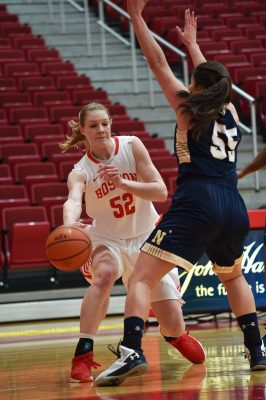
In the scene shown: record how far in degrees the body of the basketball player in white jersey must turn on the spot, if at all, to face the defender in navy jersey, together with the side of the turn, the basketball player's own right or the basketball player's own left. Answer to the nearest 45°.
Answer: approximately 45° to the basketball player's own left

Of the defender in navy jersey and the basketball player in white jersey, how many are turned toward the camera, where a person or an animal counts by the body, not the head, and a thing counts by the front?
1

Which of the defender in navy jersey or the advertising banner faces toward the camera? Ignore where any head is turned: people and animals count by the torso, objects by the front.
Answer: the advertising banner

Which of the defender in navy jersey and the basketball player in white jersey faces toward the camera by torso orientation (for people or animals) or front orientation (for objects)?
the basketball player in white jersey

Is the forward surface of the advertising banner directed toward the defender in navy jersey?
yes

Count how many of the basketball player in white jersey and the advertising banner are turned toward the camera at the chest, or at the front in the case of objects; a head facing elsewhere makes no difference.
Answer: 2

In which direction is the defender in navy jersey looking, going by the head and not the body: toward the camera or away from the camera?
away from the camera

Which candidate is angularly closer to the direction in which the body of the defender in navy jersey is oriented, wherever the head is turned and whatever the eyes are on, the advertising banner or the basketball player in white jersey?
the basketball player in white jersey

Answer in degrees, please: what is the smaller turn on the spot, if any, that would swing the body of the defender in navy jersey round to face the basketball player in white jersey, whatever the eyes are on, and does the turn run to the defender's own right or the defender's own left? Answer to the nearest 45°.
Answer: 0° — they already face them

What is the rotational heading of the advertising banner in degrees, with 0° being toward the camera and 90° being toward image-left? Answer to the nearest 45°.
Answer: approximately 0°

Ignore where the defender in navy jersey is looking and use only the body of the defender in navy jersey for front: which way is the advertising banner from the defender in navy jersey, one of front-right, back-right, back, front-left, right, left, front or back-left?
front-right

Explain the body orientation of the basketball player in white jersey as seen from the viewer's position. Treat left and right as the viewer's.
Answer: facing the viewer

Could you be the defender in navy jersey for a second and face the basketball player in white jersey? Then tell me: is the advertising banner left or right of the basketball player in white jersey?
right

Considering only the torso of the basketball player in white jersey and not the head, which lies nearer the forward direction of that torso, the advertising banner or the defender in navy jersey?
the defender in navy jersey

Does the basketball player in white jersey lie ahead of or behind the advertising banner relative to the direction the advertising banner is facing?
ahead
